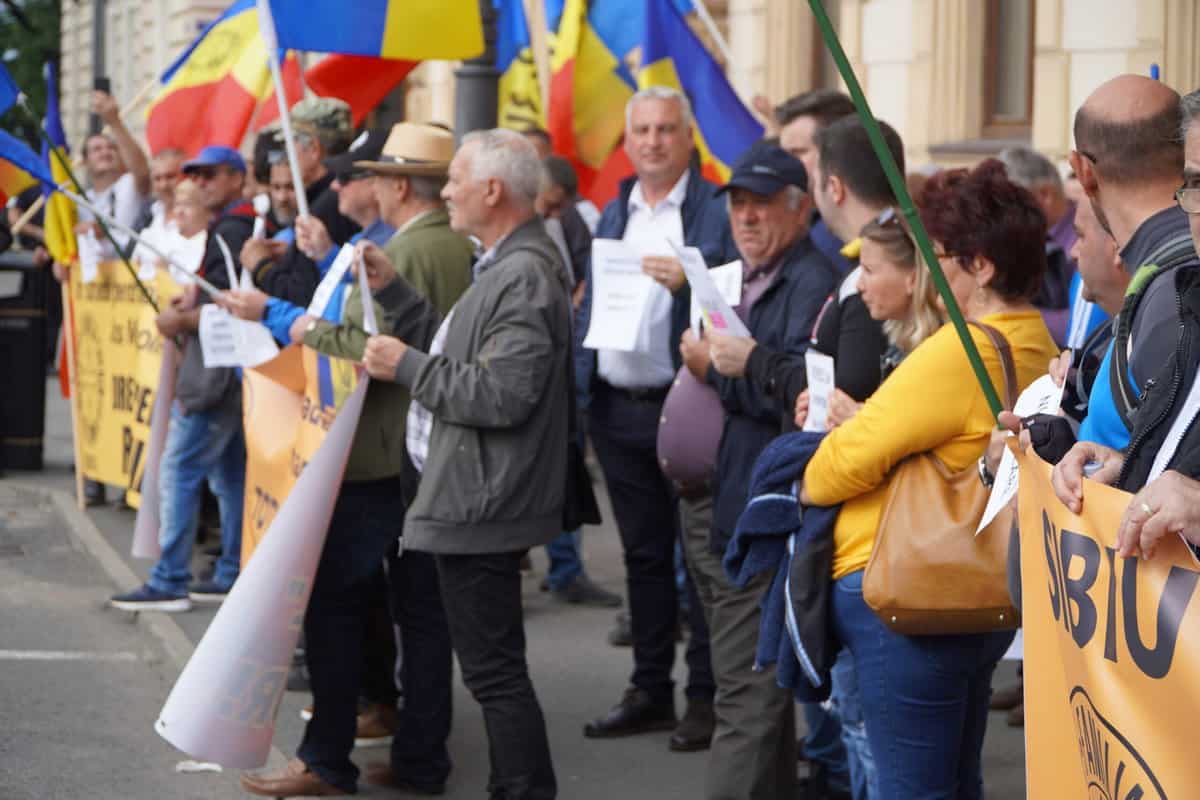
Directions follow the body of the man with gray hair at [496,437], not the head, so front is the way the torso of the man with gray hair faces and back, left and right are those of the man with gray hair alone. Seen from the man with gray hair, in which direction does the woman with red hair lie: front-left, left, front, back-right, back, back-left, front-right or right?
back-left

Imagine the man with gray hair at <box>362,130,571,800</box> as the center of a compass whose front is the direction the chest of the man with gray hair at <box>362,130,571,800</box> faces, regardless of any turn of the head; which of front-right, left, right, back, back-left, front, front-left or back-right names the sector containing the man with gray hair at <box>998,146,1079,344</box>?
back-right

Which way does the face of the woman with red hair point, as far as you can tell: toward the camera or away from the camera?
away from the camera

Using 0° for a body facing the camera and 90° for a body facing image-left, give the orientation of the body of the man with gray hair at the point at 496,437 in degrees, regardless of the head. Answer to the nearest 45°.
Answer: approximately 90°

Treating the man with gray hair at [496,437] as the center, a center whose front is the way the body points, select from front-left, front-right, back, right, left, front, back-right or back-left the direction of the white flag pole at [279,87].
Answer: front-right

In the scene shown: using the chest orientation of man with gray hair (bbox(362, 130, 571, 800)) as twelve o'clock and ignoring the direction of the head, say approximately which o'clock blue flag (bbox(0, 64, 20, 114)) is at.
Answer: The blue flag is roughly at 2 o'clock from the man with gray hair.

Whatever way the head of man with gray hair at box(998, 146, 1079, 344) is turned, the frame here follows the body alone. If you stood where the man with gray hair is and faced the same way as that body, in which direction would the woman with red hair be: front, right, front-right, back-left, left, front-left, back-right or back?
left

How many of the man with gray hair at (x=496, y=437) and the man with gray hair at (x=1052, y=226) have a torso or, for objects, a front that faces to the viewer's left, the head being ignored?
2

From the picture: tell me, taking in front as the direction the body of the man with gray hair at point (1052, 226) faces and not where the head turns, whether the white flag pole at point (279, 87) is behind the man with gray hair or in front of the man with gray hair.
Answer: in front

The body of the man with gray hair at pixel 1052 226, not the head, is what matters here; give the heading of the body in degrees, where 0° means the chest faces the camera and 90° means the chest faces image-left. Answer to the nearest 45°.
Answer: approximately 90°

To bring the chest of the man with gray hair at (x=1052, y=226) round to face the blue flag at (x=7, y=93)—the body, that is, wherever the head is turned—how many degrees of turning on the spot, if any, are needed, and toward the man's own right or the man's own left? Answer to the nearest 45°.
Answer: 0° — they already face it
